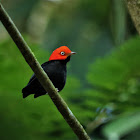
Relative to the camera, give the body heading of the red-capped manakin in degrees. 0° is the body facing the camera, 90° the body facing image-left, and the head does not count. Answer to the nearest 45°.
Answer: approximately 270°
